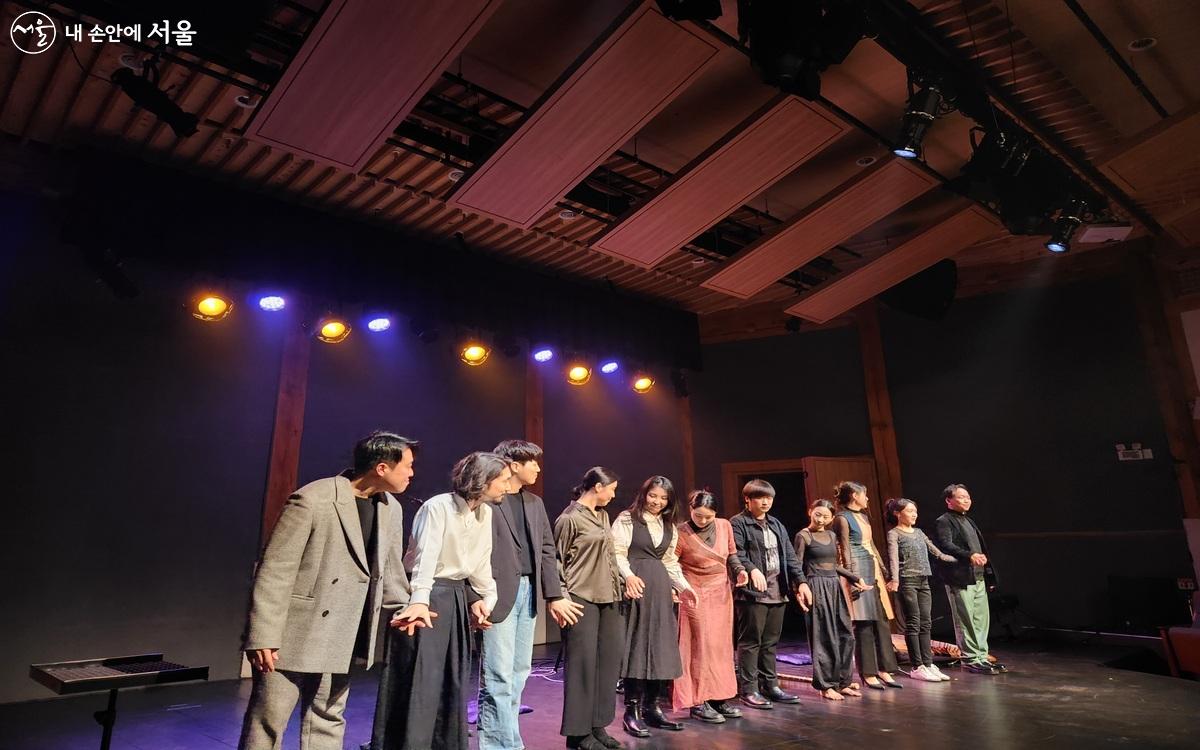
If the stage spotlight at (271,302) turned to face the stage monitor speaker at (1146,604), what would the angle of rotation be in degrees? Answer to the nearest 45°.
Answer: approximately 90° to its left

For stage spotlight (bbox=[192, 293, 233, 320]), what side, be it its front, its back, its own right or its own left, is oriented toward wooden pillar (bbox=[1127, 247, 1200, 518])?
left

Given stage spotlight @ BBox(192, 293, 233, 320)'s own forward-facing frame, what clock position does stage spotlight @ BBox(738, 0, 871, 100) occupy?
stage spotlight @ BBox(738, 0, 871, 100) is roughly at 11 o'clock from stage spotlight @ BBox(192, 293, 233, 320).

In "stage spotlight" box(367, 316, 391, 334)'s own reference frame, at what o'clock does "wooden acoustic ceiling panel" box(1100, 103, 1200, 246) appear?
The wooden acoustic ceiling panel is roughly at 10 o'clock from the stage spotlight.

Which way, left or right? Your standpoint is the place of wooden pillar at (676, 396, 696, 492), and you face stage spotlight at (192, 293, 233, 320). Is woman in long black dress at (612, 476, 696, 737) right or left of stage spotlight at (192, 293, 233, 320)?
left

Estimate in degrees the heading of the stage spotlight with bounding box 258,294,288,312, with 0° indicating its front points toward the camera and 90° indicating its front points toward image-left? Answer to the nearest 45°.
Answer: approximately 0°

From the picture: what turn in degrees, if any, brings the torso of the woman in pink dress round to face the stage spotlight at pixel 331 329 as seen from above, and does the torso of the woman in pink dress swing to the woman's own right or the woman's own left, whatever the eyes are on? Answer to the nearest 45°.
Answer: approximately 135° to the woman's own right

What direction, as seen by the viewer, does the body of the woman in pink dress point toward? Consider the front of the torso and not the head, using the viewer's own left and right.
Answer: facing the viewer and to the right of the viewer

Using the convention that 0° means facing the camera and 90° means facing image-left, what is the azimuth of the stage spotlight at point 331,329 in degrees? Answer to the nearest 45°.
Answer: approximately 0°

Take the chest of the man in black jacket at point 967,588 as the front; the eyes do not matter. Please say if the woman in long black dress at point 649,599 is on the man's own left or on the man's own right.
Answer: on the man's own right
